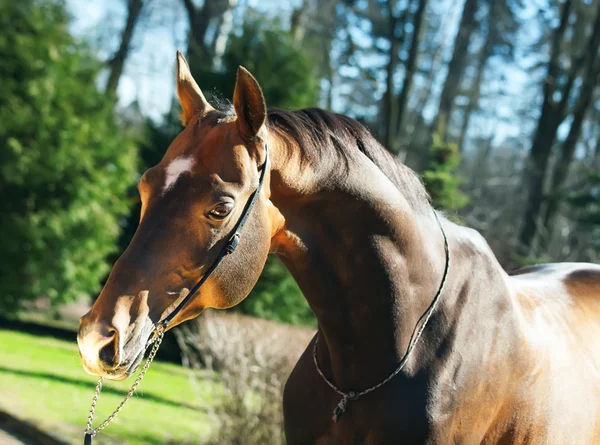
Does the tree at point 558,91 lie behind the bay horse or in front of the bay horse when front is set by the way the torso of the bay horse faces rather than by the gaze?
behind

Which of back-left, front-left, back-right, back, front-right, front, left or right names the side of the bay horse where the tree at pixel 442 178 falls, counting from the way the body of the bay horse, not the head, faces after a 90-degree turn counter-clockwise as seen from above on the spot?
back-left

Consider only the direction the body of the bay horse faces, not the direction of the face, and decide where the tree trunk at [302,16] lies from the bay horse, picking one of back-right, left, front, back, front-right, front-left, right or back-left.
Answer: back-right

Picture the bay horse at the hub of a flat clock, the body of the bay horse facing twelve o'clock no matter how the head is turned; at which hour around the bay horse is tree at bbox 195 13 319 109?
The tree is roughly at 4 o'clock from the bay horse.

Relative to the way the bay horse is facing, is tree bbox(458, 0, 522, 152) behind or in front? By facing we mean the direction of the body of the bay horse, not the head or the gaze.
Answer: behind

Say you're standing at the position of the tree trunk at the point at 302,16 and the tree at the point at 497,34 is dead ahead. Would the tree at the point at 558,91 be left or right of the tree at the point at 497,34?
right

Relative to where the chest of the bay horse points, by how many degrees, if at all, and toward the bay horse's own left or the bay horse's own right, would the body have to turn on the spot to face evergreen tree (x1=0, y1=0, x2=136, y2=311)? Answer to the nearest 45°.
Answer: approximately 90° to the bay horse's own right

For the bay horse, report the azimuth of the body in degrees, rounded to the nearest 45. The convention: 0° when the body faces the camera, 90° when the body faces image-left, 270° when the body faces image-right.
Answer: approximately 45°
